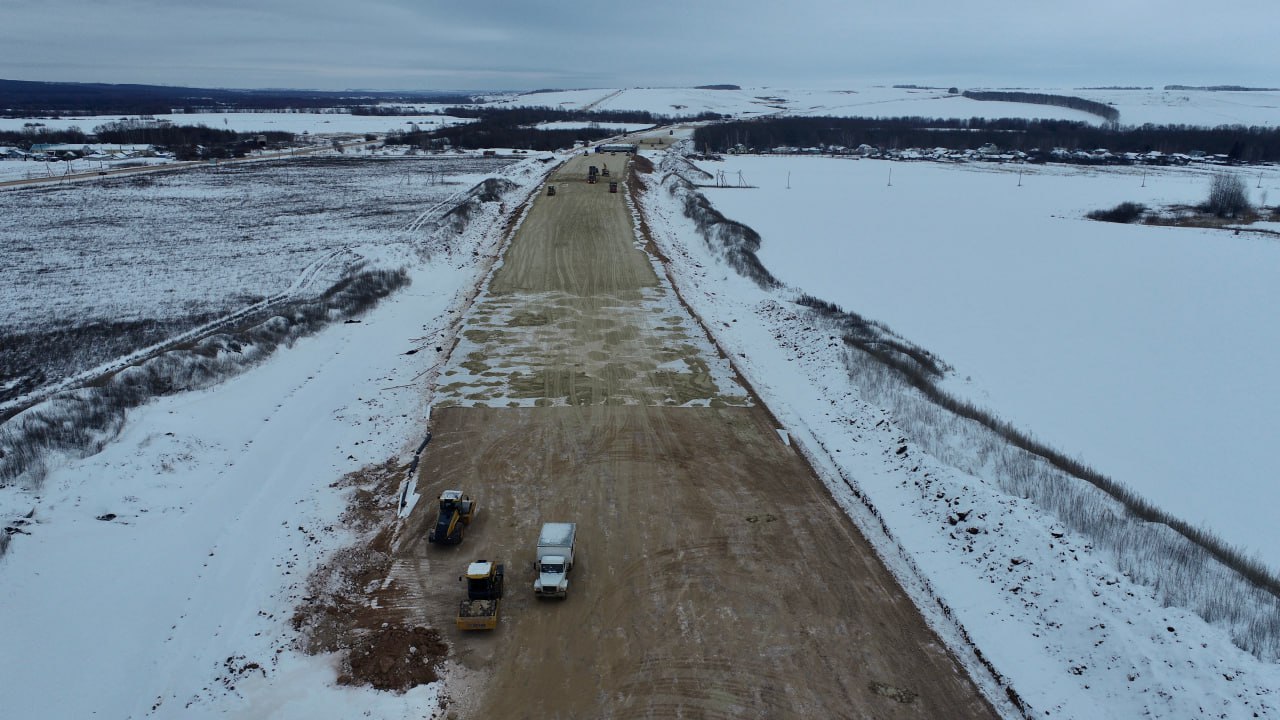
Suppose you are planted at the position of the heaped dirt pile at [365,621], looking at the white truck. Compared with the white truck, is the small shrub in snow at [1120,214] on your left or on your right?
left

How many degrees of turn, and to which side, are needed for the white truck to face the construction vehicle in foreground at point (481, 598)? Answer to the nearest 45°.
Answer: approximately 45° to its right

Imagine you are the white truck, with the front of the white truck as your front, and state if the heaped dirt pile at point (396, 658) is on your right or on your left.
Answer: on your right
